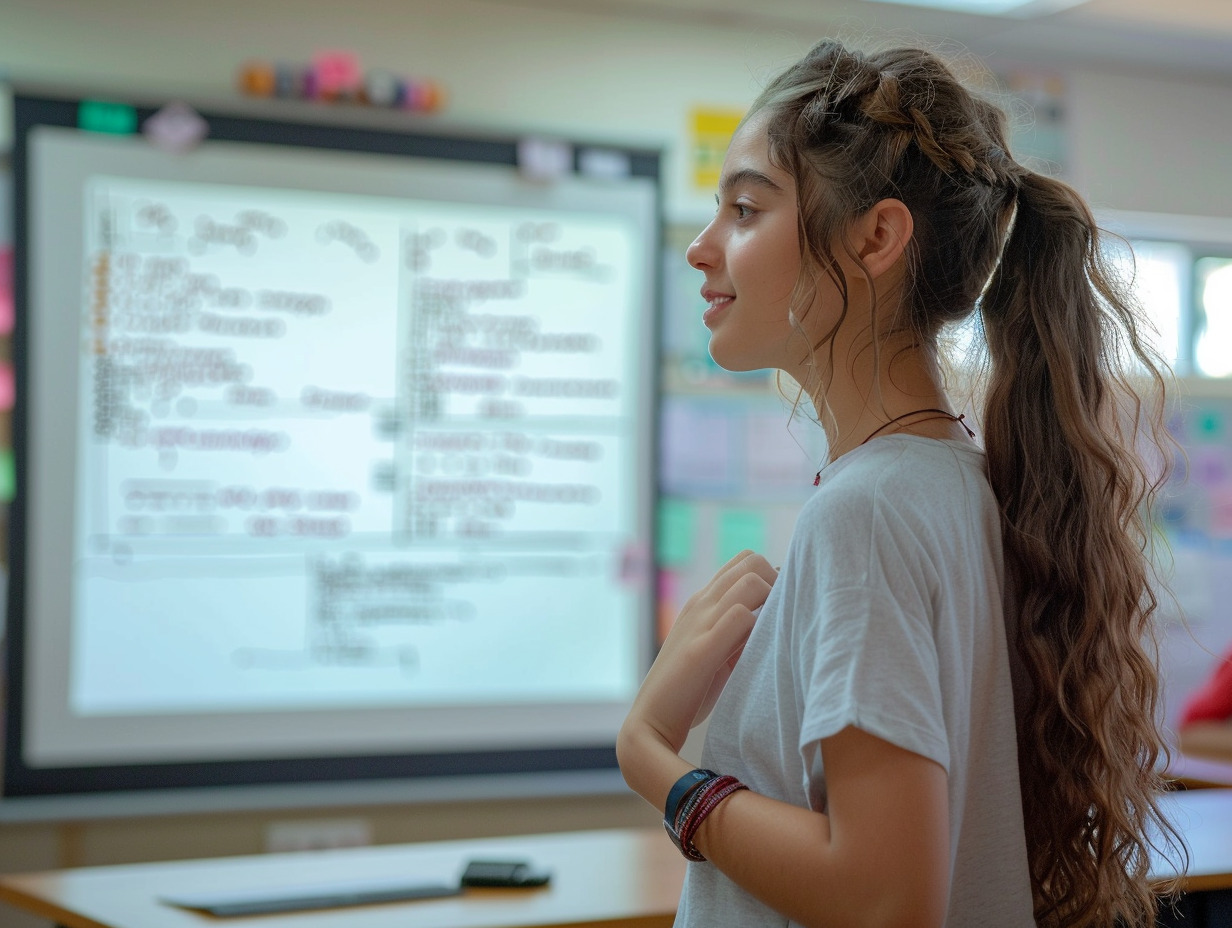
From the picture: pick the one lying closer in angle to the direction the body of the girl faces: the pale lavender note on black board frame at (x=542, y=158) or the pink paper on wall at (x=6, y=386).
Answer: the pink paper on wall

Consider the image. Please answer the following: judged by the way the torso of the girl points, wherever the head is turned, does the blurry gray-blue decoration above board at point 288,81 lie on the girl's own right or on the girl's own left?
on the girl's own right

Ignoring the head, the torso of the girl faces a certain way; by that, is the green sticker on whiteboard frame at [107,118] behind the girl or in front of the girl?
in front

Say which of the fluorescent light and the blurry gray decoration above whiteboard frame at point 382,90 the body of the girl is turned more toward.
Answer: the blurry gray decoration above whiteboard frame

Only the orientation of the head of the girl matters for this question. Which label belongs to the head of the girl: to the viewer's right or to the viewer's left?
to the viewer's left

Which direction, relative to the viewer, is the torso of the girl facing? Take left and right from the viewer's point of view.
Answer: facing to the left of the viewer

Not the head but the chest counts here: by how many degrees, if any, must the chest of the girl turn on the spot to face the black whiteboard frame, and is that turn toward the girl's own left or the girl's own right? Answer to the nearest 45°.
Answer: approximately 45° to the girl's own right

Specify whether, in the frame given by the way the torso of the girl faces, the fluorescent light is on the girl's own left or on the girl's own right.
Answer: on the girl's own right

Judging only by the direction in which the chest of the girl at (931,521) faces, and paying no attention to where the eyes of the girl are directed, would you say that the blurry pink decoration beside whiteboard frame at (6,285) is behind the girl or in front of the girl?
in front

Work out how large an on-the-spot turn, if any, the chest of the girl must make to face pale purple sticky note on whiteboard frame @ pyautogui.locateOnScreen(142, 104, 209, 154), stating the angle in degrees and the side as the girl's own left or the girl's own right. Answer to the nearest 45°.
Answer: approximately 45° to the girl's own right
